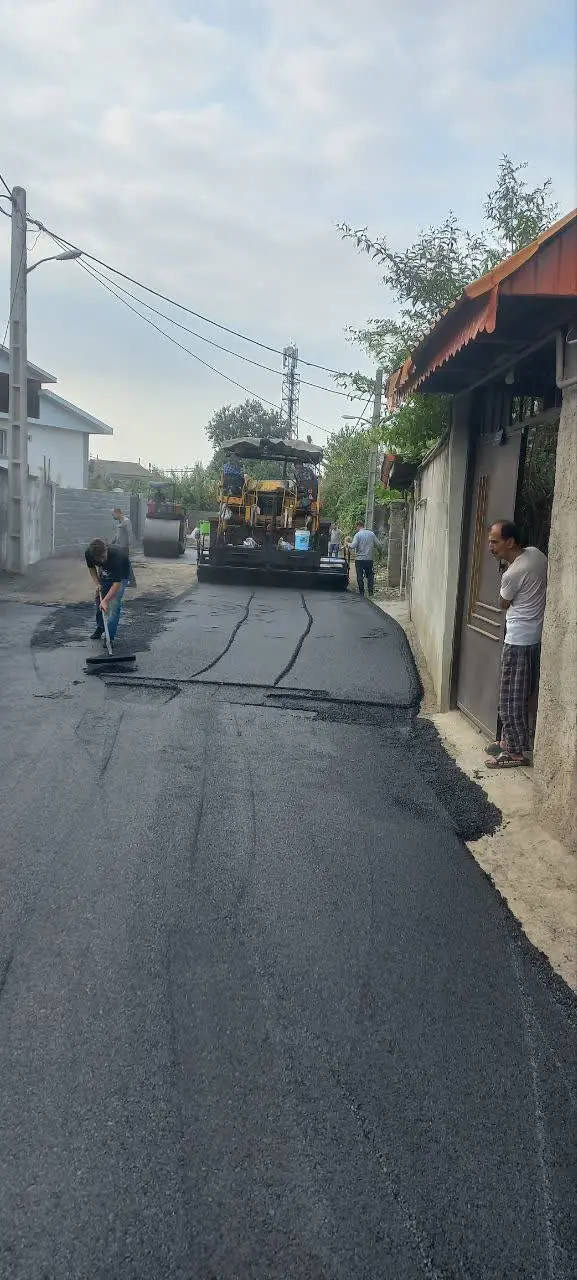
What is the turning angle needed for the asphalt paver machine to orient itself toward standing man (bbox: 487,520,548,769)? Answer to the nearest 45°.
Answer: approximately 180°

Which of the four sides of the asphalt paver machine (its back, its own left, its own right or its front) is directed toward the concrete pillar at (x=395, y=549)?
right

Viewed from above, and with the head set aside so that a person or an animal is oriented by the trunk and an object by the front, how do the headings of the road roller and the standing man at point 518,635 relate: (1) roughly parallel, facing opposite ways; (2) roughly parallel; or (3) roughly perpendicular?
roughly perpendicular

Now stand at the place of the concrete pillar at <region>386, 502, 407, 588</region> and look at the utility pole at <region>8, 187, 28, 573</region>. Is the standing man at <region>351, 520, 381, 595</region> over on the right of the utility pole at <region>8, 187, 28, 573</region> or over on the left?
left

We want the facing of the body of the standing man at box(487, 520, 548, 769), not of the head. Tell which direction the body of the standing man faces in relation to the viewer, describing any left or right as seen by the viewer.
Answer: facing to the left of the viewer

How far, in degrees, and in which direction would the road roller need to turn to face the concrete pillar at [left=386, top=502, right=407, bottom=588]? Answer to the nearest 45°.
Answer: approximately 45° to its left

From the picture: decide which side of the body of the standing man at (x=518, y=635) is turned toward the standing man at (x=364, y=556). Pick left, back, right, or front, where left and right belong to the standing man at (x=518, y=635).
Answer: right

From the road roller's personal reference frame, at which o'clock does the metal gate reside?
The metal gate is roughly at 12 o'clock from the road roller.

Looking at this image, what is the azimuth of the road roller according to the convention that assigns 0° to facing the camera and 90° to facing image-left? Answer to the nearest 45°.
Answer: approximately 0°

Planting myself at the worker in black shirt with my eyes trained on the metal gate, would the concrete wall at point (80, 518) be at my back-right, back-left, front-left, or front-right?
back-left

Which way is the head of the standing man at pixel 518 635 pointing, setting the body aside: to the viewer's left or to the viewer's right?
to the viewer's left

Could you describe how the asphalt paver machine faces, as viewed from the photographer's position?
facing away from the viewer

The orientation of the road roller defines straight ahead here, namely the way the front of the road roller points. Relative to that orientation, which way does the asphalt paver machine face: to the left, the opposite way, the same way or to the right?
the opposite way

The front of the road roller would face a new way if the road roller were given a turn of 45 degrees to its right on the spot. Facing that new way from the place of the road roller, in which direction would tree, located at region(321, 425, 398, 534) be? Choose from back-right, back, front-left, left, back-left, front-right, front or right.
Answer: back
